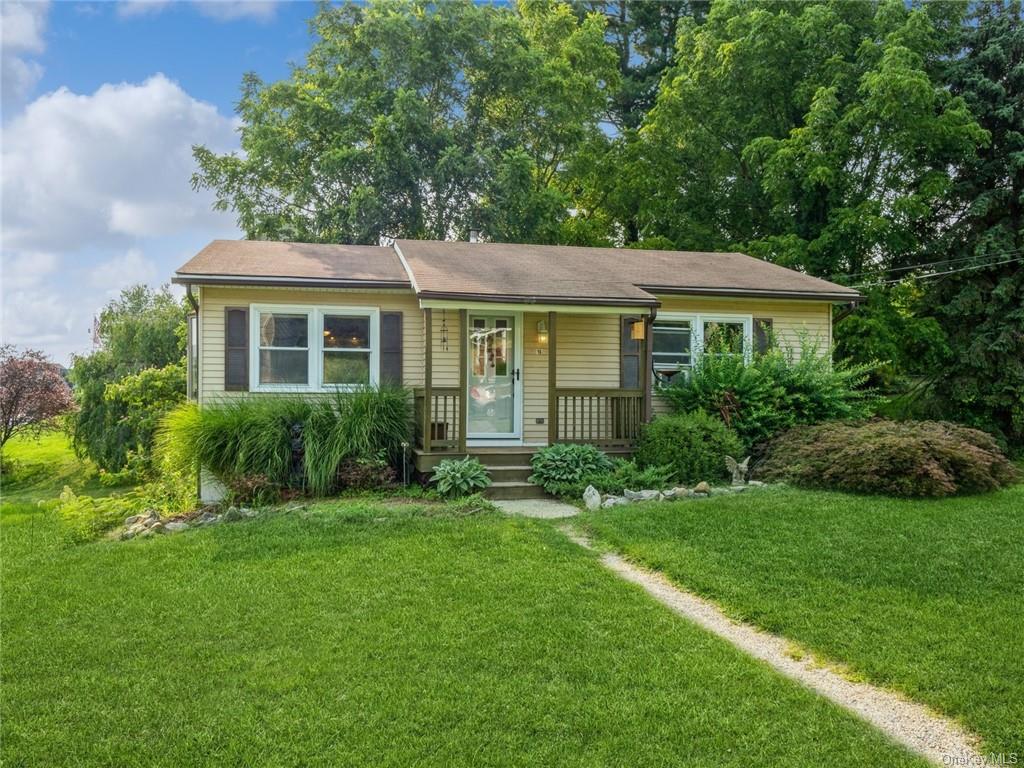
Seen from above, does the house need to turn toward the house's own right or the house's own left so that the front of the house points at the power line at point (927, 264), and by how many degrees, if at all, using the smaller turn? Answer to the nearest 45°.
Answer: approximately 135° to the house's own left

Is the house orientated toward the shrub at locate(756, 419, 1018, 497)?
no

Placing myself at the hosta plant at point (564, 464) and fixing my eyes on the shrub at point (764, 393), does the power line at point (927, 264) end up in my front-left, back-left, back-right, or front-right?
front-left

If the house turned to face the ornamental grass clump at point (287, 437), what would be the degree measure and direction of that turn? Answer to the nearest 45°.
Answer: approximately 45° to its right

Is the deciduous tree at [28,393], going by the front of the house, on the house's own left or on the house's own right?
on the house's own right

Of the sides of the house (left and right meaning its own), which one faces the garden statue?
front

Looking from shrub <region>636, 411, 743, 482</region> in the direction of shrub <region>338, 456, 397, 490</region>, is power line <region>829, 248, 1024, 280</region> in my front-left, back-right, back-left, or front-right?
back-right

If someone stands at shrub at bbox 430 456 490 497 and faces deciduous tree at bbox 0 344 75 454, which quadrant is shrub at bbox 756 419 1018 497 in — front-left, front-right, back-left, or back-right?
back-right

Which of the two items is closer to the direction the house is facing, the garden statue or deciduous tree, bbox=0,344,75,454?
the garden statue

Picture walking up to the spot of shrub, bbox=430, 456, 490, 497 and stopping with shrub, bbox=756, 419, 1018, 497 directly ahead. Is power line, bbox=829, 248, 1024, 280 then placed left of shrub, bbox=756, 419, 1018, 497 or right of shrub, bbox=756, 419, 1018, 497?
left

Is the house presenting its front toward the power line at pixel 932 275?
no

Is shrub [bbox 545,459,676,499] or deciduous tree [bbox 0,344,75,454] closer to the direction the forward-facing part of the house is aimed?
the shrub

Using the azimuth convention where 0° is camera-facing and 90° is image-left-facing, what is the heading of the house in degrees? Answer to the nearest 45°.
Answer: approximately 0°

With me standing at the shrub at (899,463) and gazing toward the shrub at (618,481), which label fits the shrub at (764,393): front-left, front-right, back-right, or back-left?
front-right
